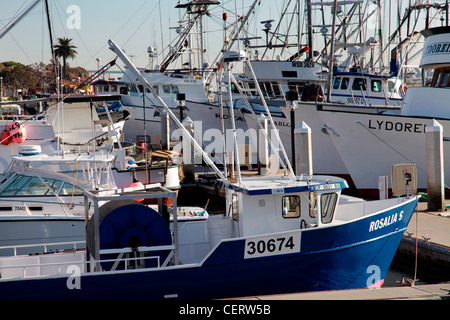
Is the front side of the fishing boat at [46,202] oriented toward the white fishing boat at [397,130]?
no

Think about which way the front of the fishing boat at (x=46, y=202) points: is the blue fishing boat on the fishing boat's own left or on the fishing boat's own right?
on the fishing boat's own left

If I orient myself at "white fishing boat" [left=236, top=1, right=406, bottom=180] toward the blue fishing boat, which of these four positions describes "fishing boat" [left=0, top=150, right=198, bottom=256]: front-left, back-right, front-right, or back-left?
front-right

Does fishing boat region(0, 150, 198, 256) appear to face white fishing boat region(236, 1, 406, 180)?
no

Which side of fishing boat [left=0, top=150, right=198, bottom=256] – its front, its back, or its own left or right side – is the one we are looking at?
left

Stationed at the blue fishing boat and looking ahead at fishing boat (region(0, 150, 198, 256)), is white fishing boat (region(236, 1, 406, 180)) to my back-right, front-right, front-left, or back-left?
front-right
